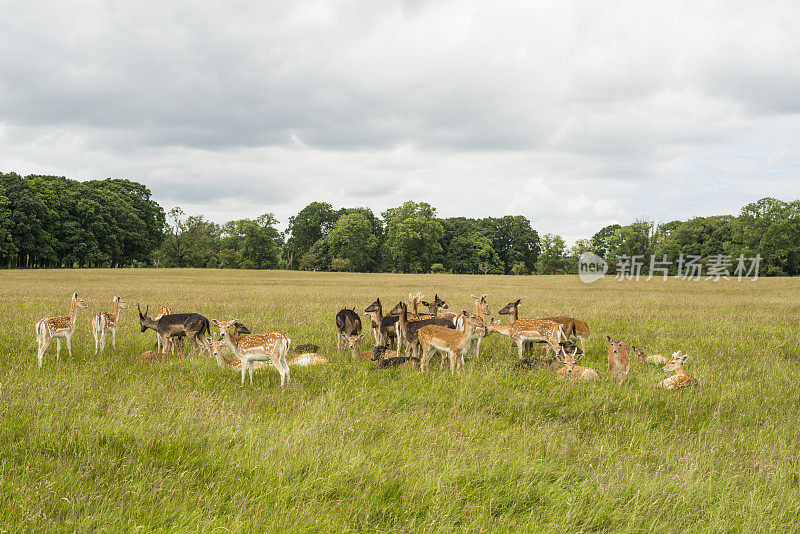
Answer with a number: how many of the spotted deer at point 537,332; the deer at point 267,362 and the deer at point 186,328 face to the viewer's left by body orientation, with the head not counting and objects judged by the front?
3

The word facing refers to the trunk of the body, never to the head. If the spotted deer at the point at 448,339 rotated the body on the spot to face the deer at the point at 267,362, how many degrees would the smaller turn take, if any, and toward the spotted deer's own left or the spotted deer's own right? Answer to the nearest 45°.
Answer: approximately 180°

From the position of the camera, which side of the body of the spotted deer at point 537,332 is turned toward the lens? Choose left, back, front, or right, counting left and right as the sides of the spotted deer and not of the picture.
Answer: left

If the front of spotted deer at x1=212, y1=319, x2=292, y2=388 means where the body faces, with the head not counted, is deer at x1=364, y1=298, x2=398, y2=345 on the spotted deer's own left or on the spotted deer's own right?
on the spotted deer's own right

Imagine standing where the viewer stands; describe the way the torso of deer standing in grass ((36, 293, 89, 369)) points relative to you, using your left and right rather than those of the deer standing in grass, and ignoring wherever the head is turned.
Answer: facing away from the viewer and to the right of the viewer

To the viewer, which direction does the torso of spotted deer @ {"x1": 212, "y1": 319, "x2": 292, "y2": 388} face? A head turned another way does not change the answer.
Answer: to the viewer's left

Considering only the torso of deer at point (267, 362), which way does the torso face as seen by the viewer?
to the viewer's left

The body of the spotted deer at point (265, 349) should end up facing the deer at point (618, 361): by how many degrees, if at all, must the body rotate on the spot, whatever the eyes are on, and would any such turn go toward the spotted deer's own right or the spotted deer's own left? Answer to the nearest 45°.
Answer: approximately 180°

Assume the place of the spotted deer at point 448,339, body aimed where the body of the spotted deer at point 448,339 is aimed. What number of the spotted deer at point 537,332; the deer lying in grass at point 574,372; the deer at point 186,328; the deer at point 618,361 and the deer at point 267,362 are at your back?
2

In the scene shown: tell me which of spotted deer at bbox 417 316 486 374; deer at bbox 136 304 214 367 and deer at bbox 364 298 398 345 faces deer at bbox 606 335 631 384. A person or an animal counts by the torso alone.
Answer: the spotted deer

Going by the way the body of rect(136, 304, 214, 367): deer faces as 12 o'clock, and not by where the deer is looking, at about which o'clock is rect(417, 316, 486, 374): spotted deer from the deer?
The spotted deer is roughly at 7 o'clock from the deer.

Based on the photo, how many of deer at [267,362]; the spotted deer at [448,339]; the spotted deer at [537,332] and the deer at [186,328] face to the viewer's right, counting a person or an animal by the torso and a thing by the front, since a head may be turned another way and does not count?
1

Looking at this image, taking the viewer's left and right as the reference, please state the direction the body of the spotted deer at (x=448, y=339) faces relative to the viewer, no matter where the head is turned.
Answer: facing to the right of the viewer

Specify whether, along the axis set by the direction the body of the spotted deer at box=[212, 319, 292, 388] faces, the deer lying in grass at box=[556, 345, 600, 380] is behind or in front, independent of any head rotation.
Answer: behind
